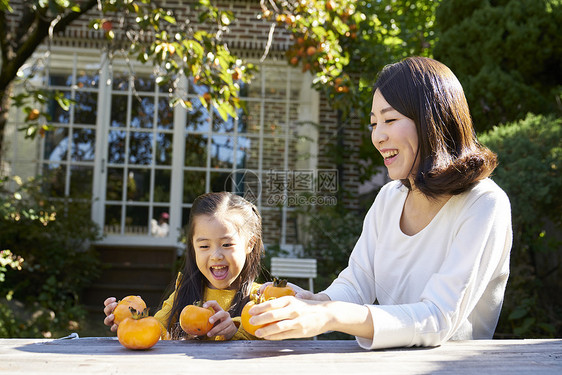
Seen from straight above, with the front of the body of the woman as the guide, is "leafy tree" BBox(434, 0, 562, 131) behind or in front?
behind

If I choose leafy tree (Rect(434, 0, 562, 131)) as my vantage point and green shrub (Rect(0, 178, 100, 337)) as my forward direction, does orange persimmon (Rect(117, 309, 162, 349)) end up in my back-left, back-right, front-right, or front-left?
front-left

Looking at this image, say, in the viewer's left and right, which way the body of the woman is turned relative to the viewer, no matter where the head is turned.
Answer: facing the viewer and to the left of the viewer

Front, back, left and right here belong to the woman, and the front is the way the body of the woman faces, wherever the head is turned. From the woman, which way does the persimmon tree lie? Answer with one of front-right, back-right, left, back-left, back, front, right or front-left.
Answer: back-right

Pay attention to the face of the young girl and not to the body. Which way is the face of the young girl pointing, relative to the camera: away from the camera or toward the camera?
toward the camera

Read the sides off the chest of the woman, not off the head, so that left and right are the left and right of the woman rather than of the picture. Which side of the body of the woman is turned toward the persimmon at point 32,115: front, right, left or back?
right

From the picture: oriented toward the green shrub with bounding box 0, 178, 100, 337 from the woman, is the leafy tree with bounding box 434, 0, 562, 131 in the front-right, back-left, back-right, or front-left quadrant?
front-right

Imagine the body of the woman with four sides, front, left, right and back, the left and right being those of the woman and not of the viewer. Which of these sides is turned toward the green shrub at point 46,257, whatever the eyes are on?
right
